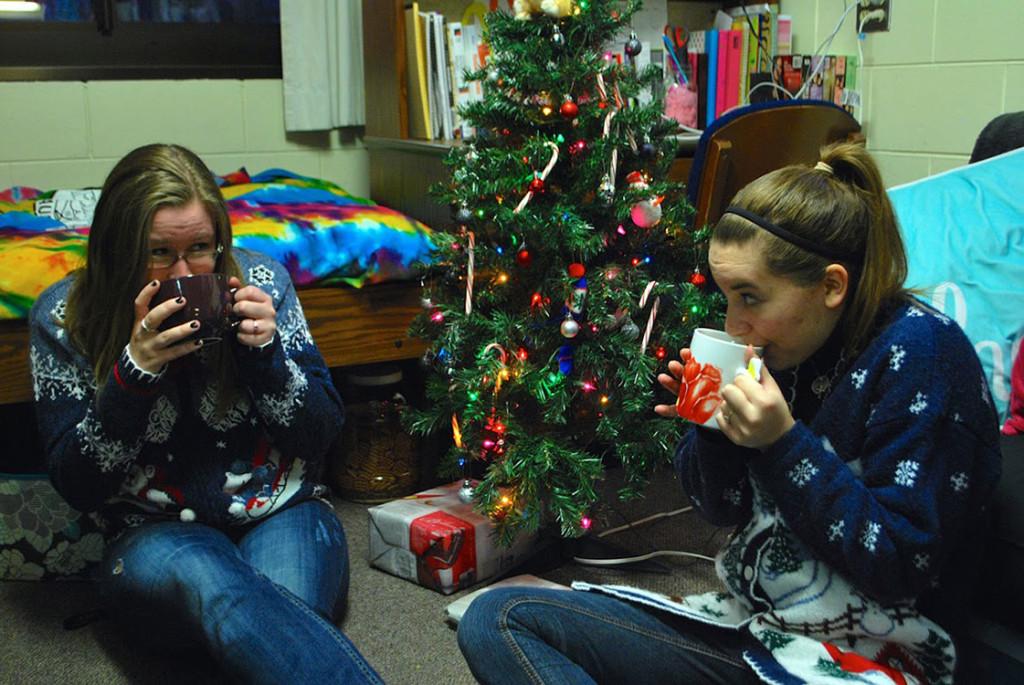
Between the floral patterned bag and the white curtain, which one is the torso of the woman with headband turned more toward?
the floral patterned bag

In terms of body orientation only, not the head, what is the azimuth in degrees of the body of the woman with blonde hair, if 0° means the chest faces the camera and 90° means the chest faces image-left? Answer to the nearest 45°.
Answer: approximately 0°

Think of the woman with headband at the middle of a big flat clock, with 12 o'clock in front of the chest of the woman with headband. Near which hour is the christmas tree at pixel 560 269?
The christmas tree is roughly at 2 o'clock from the woman with headband.

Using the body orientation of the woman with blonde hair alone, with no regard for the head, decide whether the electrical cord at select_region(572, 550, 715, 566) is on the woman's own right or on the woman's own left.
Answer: on the woman's own left

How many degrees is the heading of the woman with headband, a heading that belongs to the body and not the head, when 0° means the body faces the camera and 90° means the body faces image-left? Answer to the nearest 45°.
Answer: approximately 90°

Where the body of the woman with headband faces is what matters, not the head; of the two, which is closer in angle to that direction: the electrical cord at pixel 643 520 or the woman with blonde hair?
the woman with blonde hair

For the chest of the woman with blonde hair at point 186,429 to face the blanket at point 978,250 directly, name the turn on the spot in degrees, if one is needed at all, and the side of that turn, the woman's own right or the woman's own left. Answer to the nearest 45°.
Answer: approximately 90° to the woman's own left

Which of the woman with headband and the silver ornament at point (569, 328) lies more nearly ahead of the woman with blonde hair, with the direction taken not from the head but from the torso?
the woman with headband

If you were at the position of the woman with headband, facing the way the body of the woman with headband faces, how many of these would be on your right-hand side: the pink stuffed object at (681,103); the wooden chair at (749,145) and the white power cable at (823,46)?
3
